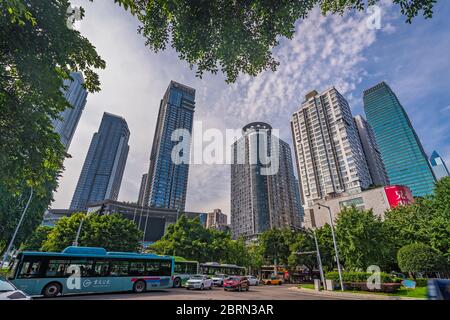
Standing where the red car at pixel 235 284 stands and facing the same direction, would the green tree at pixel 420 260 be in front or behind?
behind

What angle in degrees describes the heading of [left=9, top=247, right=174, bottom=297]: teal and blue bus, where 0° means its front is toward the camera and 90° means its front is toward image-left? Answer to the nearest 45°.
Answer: approximately 90°

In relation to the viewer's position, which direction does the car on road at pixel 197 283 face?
facing the viewer and to the left of the viewer

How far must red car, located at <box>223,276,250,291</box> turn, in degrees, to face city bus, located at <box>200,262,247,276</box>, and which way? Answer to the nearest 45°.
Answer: approximately 135° to its right

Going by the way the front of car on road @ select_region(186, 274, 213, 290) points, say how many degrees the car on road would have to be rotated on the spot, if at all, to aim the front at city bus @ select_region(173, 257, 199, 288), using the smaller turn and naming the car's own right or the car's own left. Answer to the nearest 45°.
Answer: approximately 90° to the car's own right

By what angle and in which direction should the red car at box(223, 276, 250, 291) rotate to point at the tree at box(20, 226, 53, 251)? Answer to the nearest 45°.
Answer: approximately 45° to its right

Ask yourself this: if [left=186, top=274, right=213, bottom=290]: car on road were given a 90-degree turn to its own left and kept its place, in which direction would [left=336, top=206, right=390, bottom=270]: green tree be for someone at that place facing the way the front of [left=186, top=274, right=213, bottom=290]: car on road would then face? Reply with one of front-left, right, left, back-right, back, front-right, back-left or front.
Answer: front-left

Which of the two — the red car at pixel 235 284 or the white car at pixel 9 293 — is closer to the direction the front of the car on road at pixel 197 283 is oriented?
the white car

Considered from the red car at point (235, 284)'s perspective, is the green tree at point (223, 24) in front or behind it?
in front

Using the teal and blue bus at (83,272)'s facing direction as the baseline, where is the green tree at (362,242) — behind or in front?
behind
